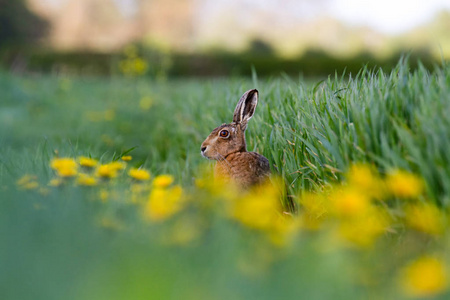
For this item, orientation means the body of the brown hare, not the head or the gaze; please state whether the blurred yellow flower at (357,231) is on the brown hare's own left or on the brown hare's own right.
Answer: on the brown hare's own left

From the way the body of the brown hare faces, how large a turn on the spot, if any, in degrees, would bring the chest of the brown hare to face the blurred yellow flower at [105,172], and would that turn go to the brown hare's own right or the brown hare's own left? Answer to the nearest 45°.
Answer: approximately 45° to the brown hare's own left

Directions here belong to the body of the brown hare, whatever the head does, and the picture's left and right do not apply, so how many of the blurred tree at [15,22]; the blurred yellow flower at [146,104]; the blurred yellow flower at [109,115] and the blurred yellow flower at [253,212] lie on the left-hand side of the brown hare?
1

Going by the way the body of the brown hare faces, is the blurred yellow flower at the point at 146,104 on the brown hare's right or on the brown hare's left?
on the brown hare's right

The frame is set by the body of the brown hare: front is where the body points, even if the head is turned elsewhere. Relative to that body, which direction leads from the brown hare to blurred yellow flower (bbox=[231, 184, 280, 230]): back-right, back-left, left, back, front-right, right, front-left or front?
left

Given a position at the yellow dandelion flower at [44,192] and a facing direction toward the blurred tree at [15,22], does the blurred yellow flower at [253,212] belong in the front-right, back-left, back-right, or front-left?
back-right

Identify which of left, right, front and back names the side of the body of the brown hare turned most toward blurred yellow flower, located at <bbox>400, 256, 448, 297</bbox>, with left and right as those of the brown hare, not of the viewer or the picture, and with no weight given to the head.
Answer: left

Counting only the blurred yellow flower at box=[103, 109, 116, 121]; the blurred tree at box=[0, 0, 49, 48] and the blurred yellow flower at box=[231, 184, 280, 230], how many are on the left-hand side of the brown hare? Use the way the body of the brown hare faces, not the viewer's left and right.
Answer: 1

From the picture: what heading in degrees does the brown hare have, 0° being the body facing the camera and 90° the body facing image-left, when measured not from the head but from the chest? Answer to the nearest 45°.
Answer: approximately 90°

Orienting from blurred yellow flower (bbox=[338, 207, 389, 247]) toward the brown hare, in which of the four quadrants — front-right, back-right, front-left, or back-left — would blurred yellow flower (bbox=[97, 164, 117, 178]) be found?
front-left

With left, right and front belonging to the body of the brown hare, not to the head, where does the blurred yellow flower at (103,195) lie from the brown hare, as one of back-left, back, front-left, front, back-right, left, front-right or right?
front-left

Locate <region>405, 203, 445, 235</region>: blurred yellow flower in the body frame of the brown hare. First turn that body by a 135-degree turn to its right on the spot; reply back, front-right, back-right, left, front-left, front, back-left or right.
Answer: right

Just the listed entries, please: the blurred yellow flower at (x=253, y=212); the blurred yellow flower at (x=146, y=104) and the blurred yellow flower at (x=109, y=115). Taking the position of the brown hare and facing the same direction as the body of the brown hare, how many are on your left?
1

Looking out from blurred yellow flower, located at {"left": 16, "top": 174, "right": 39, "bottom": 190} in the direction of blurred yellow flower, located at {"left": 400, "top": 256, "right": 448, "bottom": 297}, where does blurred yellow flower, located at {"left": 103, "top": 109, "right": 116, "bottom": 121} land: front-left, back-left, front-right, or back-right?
back-left

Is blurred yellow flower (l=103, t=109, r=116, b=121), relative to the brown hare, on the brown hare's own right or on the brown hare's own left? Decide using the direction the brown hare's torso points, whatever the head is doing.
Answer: on the brown hare's own right
